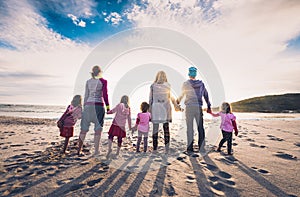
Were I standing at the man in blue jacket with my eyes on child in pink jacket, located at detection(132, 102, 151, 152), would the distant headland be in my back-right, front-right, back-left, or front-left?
back-right

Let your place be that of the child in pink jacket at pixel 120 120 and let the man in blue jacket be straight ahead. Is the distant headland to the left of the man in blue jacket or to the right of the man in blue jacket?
left

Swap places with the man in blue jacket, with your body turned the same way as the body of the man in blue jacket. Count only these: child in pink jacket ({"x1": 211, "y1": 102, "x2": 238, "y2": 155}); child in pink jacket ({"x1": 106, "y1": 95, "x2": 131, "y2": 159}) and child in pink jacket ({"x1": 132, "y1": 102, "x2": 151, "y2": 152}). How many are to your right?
1

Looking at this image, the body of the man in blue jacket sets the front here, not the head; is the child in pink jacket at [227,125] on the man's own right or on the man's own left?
on the man's own right

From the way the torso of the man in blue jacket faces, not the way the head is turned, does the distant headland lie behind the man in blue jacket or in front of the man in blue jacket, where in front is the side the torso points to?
in front

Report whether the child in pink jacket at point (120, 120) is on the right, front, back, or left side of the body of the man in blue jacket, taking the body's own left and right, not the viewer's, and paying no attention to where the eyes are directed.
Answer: left

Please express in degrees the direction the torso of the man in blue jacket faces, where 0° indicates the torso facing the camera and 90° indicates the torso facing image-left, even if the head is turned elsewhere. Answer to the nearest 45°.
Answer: approximately 180°

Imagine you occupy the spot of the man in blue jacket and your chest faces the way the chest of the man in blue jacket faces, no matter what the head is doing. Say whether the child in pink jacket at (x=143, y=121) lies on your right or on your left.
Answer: on your left
